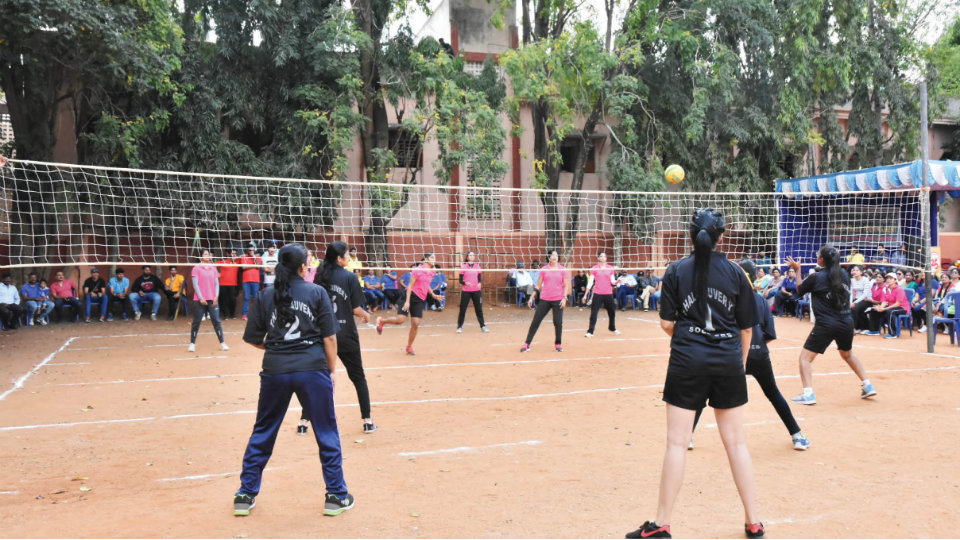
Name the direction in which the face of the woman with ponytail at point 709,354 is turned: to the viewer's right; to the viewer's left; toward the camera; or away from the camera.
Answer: away from the camera

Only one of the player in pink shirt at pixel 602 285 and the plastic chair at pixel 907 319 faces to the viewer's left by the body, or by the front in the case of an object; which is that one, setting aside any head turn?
the plastic chair

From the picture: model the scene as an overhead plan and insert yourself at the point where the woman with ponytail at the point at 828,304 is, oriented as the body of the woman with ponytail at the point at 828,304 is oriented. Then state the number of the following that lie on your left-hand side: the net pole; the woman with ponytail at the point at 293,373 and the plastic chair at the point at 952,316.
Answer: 1

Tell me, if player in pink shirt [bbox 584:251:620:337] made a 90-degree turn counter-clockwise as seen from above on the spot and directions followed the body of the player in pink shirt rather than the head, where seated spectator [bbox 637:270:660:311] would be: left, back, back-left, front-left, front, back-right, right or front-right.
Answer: left

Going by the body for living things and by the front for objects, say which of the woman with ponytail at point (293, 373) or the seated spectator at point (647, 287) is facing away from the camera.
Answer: the woman with ponytail

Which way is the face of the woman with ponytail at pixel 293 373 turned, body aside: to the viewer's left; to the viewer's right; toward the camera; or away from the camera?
away from the camera

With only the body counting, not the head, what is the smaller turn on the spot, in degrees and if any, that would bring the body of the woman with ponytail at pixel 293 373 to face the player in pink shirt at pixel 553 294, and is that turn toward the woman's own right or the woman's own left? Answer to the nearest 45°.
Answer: approximately 45° to the woman's own right

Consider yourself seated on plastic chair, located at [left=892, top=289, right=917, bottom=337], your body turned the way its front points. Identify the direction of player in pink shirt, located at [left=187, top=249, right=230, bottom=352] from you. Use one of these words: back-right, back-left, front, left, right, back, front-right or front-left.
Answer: front-left

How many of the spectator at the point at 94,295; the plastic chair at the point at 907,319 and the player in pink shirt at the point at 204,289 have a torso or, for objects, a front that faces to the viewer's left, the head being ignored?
1

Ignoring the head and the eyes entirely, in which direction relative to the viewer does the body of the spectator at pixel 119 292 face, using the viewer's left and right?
facing the viewer

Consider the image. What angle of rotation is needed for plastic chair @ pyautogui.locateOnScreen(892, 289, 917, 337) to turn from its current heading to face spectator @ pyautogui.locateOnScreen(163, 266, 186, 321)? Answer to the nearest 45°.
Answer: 0° — it already faces them

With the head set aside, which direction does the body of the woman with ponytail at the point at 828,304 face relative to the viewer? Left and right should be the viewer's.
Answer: facing away from the viewer and to the left of the viewer

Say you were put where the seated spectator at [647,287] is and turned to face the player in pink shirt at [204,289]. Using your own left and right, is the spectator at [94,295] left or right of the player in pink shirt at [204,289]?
right

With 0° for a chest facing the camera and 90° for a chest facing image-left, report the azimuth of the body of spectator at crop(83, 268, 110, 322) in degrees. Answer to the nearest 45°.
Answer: approximately 0°

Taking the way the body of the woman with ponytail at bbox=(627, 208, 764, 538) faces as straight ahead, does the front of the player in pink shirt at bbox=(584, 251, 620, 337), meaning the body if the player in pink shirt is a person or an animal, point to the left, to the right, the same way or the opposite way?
the opposite way
